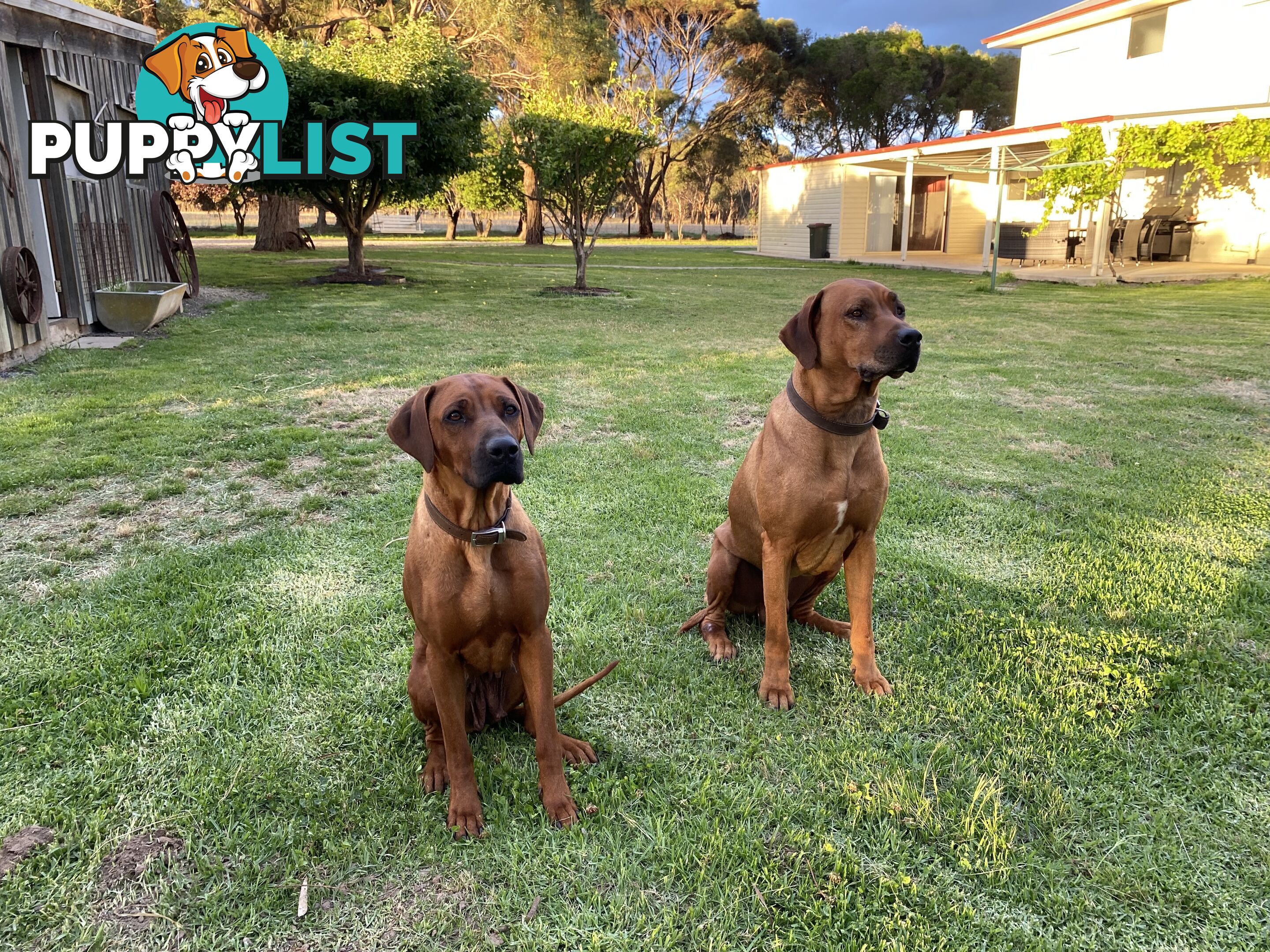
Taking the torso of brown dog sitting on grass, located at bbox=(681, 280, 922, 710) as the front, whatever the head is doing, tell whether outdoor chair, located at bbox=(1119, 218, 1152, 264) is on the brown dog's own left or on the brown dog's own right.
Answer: on the brown dog's own left

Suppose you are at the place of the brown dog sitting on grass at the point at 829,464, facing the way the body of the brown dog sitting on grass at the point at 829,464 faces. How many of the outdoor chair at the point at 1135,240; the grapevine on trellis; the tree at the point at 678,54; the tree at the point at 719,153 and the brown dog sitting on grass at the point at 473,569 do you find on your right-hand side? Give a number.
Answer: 1

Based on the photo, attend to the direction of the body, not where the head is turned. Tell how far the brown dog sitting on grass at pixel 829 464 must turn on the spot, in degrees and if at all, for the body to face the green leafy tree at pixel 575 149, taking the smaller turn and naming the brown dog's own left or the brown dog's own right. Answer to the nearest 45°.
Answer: approximately 135° to the brown dog's own left

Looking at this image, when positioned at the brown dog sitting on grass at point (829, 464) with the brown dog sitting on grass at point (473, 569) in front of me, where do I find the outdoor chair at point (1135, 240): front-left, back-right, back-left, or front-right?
back-right

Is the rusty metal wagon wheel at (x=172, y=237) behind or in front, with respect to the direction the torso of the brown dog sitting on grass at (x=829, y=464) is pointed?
behind

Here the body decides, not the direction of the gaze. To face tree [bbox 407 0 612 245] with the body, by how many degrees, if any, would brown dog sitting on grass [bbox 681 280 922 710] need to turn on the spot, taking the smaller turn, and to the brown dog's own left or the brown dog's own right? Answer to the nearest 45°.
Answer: approximately 135° to the brown dog's own left

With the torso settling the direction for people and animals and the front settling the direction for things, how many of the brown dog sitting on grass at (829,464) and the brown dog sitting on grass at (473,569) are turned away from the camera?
0

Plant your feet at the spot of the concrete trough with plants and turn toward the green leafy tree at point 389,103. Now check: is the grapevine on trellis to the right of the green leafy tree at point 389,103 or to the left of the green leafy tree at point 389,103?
right

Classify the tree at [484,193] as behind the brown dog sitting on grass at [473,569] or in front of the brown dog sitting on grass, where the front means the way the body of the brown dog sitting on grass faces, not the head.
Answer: behind

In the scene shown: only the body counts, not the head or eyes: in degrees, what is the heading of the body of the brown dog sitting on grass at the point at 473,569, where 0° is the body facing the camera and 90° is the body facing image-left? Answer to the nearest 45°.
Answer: approximately 0°

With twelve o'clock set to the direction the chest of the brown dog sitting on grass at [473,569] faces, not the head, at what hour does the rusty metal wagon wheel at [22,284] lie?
The rusty metal wagon wheel is roughly at 5 o'clock from the brown dog sitting on grass.

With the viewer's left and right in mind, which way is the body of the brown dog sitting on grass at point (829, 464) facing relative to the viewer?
facing the viewer and to the right of the viewer

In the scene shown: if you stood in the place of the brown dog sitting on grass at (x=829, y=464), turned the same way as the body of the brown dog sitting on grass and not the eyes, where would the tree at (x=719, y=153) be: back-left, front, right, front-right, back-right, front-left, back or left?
back-left
